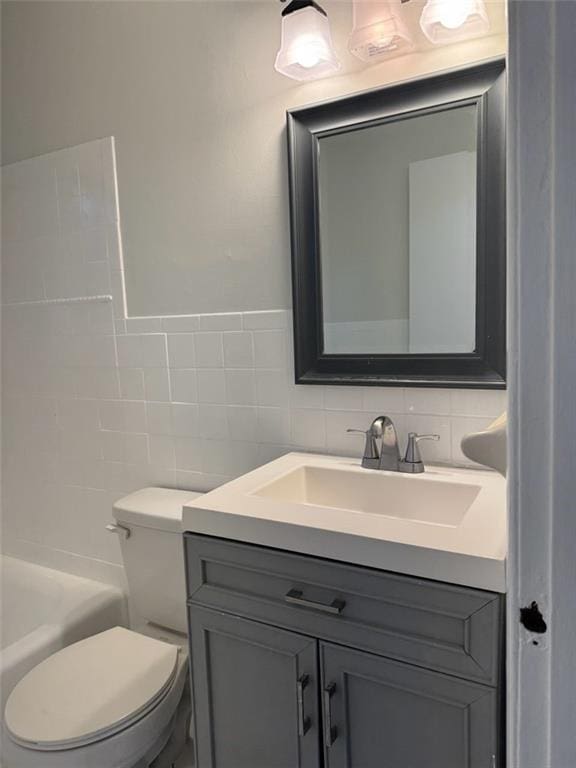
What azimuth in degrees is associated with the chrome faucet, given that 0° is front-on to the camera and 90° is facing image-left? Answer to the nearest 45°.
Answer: approximately 45°

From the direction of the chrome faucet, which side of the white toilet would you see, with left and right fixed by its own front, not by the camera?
left

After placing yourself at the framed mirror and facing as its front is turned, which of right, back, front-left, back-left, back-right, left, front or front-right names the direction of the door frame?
front-left

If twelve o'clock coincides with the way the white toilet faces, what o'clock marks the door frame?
The door frame is roughly at 10 o'clock from the white toilet.

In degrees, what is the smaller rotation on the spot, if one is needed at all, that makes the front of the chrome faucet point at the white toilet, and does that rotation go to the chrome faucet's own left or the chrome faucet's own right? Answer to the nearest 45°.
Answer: approximately 45° to the chrome faucet's own right

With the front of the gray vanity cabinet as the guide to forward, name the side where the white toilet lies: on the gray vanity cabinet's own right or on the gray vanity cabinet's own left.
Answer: on the gray vanity cabinet's own right
